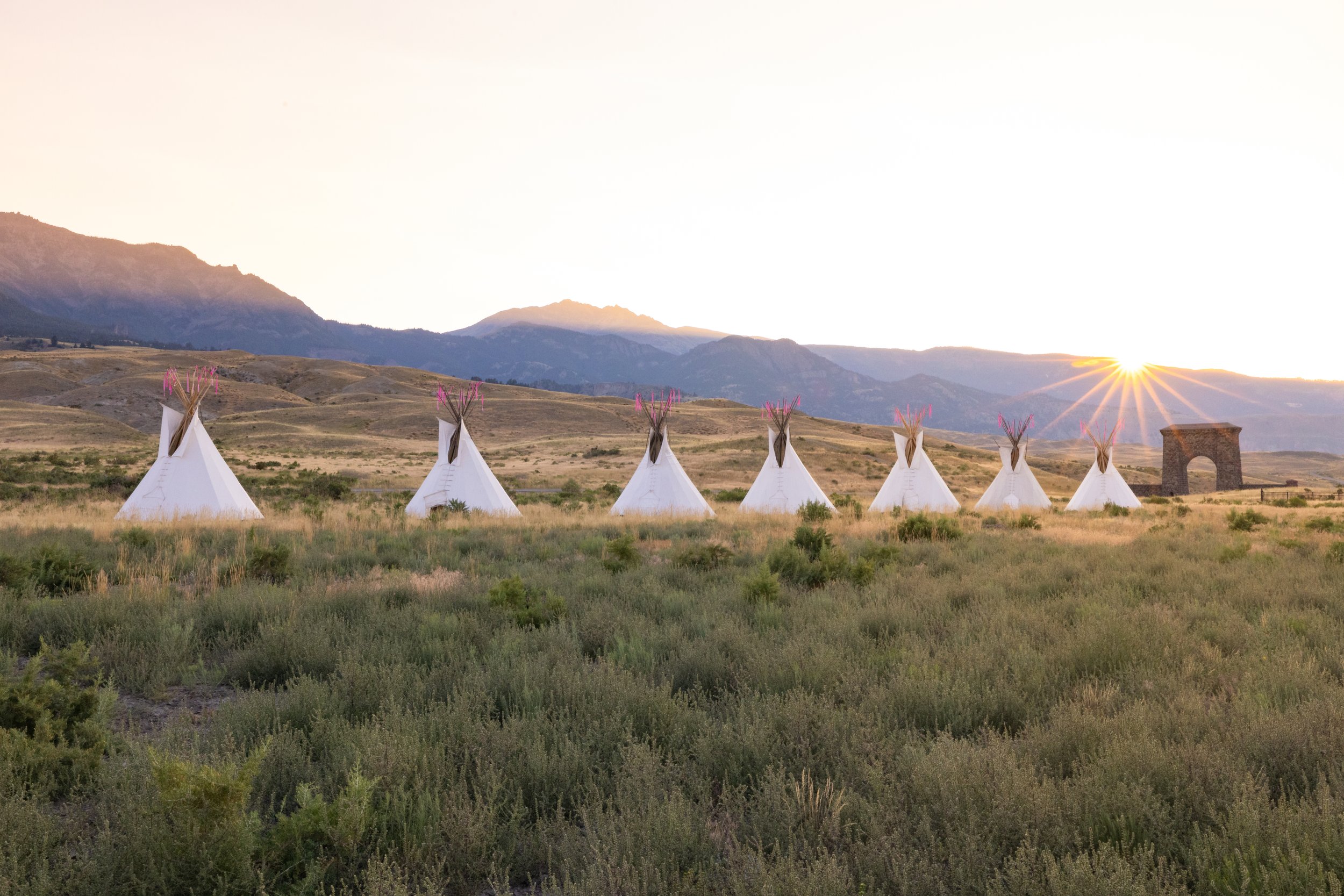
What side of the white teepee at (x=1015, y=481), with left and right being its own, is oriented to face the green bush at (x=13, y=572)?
front

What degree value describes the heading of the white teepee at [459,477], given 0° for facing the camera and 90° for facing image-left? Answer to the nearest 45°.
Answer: approximately 45°

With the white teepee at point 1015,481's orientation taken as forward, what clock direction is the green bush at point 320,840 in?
The green bush is roughly at 12 o'clock from the white teepee.

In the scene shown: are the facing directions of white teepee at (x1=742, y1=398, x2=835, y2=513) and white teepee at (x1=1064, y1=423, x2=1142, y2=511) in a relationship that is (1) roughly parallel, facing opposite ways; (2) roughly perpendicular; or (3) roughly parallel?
roughly parallel

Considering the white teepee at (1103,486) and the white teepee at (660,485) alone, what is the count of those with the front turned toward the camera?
2

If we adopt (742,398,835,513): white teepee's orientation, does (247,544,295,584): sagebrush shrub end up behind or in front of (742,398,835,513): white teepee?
in front

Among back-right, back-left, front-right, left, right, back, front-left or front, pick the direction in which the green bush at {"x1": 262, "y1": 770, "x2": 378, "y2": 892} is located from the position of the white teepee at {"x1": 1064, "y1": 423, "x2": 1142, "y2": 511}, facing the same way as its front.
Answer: front

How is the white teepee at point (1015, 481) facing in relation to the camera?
toward the camera

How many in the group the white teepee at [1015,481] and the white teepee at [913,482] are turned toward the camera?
2

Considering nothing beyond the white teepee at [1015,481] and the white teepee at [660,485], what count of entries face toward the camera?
2

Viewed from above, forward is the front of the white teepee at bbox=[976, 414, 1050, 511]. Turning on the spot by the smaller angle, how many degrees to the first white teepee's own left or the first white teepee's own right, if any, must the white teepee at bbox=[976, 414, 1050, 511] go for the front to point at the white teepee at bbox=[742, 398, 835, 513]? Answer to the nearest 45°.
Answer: approximately 45° to the first white teepee's own right

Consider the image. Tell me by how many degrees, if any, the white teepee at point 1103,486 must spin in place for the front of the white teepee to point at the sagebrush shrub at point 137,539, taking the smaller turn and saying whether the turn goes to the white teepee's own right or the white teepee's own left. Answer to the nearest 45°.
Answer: approximately 45° to the white teepee's own right

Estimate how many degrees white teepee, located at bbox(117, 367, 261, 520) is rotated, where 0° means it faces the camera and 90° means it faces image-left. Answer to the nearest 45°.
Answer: approximately 45°

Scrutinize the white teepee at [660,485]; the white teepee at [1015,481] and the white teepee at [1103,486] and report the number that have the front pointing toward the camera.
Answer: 3

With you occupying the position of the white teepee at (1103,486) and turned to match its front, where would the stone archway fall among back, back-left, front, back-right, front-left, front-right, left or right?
back

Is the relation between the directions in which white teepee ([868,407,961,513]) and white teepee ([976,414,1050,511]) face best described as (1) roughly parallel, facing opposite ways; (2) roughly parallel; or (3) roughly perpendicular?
roughly parallel

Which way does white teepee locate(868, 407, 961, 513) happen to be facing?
toward the camera

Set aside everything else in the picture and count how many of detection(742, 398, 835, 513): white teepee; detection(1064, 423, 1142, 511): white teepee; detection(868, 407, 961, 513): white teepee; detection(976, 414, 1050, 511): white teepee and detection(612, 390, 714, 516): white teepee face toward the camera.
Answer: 5

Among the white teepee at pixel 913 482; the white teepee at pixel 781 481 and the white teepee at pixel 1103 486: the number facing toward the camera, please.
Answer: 3
